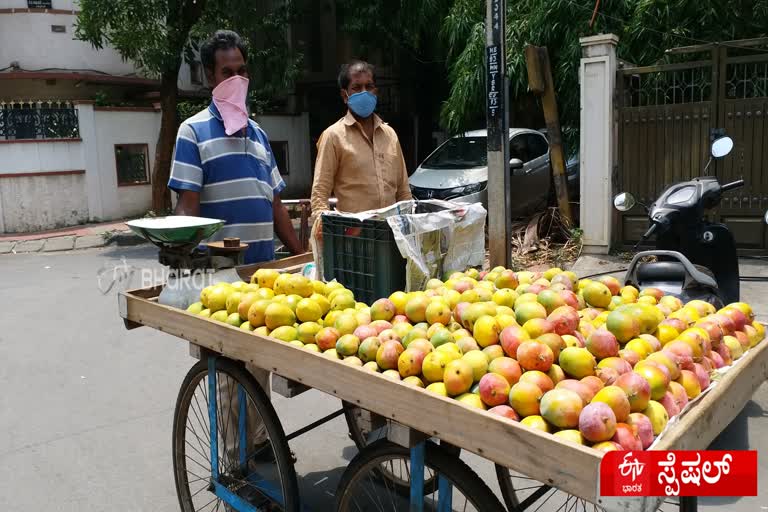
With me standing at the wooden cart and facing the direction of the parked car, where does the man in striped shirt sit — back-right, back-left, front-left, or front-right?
front-left

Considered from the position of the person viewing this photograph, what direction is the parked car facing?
facing the viewer and to the left of the viewer

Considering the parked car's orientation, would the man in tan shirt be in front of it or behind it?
in front

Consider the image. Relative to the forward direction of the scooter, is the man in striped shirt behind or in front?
behind

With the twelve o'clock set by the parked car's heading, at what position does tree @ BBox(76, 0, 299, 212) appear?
The tree is roughly at 2 o'clock from the parked car.

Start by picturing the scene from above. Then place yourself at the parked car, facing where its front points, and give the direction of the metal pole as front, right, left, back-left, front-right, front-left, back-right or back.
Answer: front-left

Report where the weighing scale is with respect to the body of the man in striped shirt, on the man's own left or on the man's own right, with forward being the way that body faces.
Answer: on the man's own right

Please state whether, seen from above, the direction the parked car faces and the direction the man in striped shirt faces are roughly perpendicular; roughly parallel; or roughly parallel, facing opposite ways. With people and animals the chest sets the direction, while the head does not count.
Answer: roughly perpendicular

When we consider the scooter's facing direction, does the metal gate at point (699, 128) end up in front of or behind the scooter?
in front

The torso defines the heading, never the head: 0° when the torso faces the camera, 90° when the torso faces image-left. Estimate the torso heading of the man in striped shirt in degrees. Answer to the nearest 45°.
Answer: approximately 315°

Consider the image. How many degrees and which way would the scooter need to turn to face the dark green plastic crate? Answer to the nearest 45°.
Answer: approximately 180°

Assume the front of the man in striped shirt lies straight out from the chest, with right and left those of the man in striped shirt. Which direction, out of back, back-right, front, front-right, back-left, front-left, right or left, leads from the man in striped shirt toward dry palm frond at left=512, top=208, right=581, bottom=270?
left

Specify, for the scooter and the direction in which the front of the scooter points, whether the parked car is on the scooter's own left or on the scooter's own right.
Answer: on the scooter's own left

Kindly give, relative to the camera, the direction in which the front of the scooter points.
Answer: facing away from the viewer and to the right of the viewer
